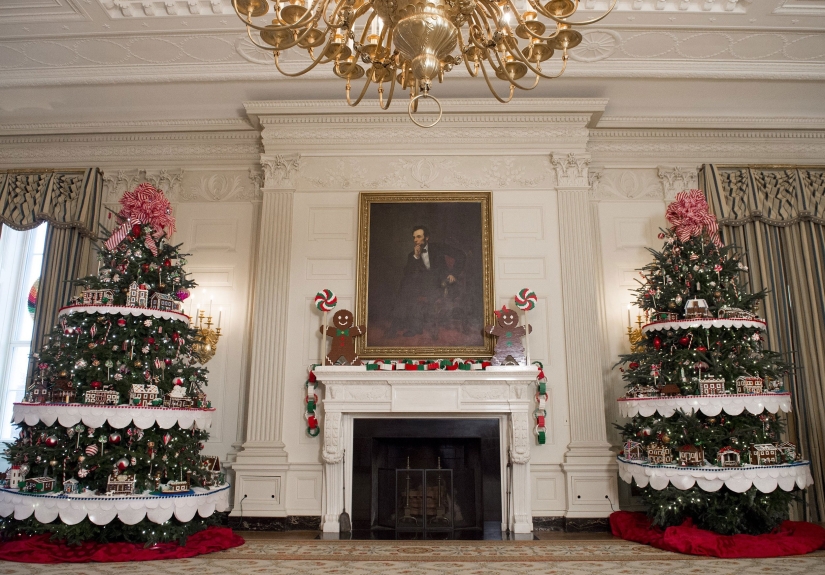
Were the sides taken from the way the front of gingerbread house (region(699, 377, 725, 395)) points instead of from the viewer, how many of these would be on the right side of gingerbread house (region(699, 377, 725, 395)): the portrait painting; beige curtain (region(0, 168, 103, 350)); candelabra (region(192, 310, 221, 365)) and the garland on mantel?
4

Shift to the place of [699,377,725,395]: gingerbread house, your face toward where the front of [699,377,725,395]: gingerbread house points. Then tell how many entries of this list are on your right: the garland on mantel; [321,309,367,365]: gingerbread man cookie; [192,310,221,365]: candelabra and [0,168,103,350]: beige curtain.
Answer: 4

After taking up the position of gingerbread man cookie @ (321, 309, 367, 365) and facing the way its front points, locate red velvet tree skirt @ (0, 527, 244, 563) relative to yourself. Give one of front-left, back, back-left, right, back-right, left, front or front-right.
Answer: front-right

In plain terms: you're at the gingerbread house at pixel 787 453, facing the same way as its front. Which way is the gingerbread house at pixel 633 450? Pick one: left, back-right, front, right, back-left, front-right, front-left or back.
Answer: back-right

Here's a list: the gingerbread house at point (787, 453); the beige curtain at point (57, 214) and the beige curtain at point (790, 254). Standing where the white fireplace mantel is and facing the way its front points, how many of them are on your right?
1
